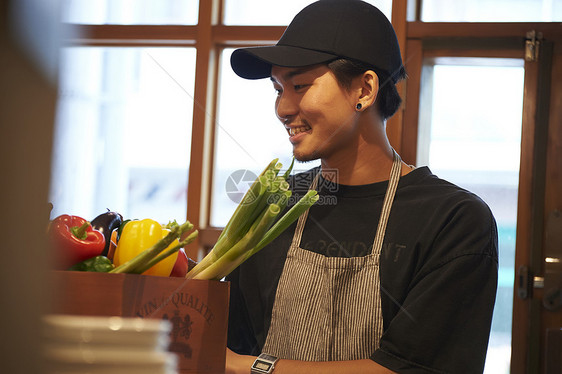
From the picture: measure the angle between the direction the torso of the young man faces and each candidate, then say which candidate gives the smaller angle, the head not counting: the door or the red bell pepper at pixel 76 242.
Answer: the red bell pepper

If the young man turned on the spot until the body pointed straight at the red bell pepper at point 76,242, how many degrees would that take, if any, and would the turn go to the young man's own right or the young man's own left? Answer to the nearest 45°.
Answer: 0° — they already face it

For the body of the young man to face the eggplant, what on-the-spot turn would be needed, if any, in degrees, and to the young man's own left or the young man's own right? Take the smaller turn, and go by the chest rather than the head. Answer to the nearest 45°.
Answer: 0° — they already face it

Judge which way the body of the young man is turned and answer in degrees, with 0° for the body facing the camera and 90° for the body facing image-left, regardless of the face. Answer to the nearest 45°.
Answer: approximately 45°

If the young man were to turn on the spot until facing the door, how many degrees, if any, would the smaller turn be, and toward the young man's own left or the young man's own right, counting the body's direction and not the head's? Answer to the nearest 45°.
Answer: approximately 180°

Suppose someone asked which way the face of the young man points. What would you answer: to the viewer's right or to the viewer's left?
to the viewer's left
